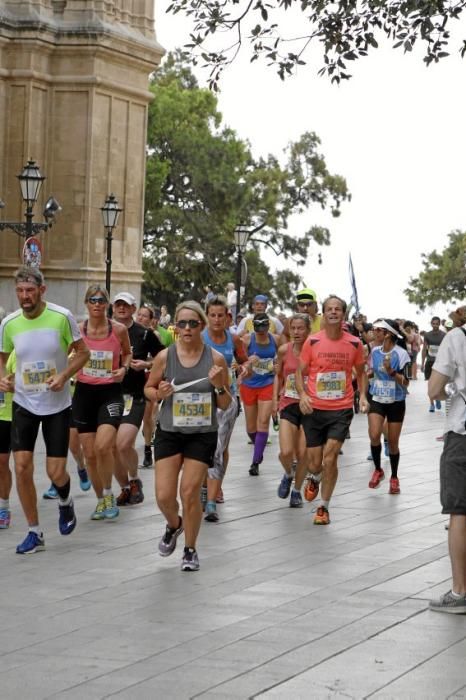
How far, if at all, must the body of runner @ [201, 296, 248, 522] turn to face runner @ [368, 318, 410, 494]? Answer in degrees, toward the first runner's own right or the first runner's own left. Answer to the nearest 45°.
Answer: approximately 135° to the first runner's own left

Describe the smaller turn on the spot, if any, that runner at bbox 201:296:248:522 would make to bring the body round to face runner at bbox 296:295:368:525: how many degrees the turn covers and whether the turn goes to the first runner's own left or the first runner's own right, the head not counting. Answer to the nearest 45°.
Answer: approximately 90° to the first runner's own left

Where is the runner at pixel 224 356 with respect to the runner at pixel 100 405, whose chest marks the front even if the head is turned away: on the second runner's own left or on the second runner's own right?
on the second runner's own left

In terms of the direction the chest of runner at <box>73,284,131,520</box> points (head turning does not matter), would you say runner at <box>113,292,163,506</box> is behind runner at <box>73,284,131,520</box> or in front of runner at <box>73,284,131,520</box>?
behind

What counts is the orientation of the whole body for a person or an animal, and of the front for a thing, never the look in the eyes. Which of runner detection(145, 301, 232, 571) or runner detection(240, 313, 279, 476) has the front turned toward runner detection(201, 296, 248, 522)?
runner detection(240, 313, 279, 476)

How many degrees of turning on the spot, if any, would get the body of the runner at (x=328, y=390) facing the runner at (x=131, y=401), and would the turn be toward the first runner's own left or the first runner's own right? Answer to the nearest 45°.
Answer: approximately 90° to the first runner's own right

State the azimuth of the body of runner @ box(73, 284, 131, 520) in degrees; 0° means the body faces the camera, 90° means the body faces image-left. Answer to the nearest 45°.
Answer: approximately 0°

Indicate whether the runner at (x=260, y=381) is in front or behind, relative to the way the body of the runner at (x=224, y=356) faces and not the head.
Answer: behind

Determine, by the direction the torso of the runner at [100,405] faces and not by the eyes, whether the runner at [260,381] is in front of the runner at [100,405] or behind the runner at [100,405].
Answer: behind

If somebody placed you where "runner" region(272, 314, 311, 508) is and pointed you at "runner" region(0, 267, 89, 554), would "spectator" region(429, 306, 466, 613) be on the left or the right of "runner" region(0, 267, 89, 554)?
left
